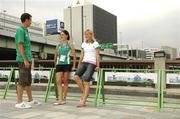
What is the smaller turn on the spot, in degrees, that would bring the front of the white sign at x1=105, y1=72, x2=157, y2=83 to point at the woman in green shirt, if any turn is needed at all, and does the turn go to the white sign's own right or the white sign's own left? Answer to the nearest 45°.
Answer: approximately 90° to the white sign's own right

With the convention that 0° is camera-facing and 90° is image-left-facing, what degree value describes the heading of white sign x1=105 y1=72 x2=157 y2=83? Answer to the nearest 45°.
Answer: approximately 0°

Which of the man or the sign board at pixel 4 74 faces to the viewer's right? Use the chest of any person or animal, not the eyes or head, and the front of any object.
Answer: the man

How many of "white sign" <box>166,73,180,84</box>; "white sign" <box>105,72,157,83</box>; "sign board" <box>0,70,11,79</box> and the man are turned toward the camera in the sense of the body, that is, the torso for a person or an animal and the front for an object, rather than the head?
3

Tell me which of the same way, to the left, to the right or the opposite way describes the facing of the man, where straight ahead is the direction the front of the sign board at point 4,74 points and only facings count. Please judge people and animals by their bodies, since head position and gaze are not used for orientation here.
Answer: to the left

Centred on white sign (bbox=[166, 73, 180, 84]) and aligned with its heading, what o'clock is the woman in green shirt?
The woman in green shirt is roughly at 3 o'clock from the white sign.

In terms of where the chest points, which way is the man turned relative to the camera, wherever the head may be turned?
to the viewer's right

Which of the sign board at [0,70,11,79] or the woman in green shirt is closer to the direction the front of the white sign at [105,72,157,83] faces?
the woman in green shirt

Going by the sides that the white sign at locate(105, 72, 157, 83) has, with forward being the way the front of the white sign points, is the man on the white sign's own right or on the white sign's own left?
on the white sign's own right

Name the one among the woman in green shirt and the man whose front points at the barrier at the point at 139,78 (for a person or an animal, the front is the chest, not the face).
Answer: the man

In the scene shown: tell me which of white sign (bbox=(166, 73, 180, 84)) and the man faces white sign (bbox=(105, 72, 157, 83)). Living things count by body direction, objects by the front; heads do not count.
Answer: the man

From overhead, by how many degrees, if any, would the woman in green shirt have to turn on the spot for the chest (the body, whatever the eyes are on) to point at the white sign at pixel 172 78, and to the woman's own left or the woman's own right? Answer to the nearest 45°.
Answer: approximately 135° to the woman's own left
